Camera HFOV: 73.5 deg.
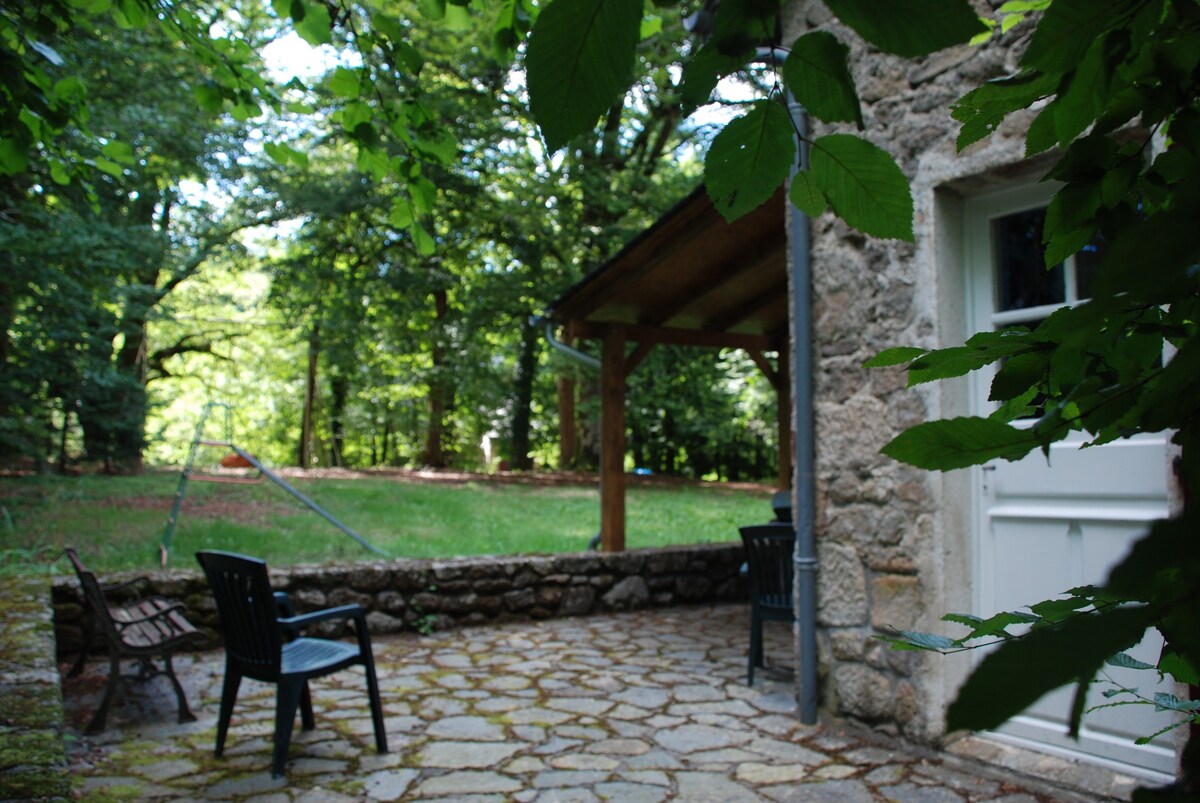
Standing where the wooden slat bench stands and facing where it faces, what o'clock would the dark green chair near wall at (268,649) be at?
The dark green chair near wall is roughly at 2 o'clock from the wooden slat bench.

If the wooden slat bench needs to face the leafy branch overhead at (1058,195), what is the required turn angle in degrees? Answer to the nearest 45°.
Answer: approximately 90° to its right

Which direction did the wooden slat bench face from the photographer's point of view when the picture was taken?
facing to the right of the viewer

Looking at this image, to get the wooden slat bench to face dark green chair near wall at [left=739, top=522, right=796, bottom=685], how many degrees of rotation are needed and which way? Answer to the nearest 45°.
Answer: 0° — it already faces it

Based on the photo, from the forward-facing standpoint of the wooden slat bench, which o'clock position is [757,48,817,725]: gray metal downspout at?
The gray metal downspout is roughly at 1 o'clock from the wooden slat bench.

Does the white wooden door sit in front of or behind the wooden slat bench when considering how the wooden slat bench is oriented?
in front

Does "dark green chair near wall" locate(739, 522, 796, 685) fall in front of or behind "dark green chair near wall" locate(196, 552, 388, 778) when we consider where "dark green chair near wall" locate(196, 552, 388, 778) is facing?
in front
